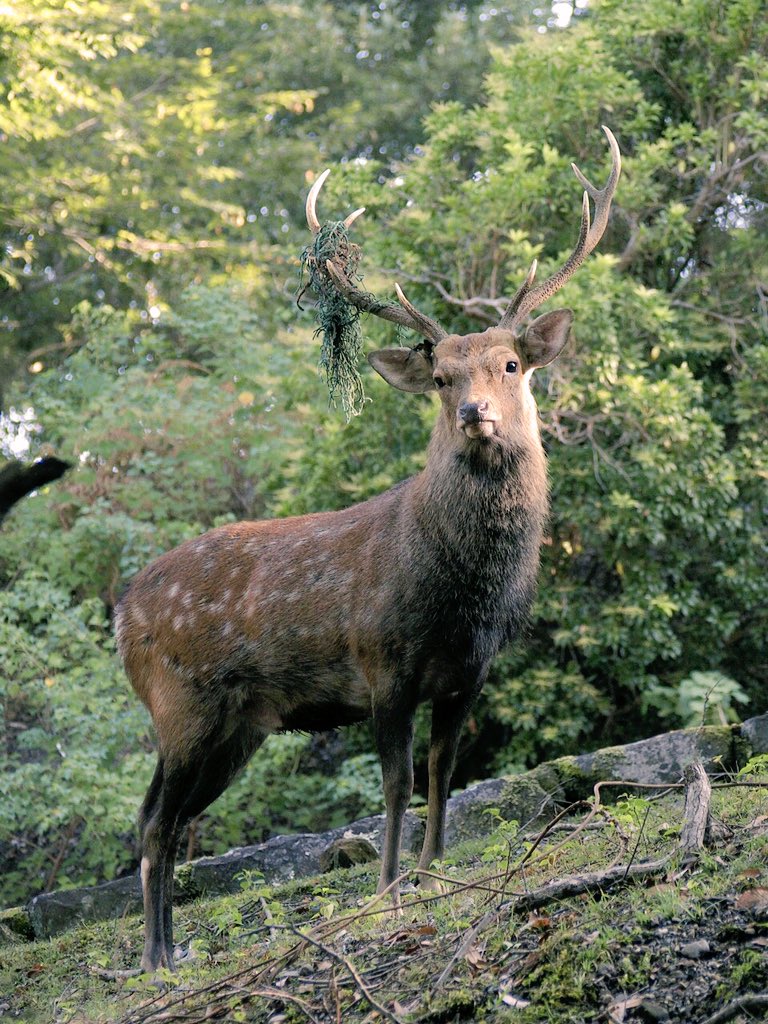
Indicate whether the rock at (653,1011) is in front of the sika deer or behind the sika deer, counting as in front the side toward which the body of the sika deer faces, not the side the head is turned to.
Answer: in front

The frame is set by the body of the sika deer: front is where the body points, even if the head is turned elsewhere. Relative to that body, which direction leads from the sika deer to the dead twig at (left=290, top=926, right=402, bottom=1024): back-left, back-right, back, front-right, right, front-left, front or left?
front-right

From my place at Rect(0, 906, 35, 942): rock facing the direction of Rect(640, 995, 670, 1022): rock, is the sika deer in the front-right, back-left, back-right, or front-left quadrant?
front-left

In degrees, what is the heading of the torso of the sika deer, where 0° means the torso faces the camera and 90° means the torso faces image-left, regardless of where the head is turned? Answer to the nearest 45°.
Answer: approximately 315°

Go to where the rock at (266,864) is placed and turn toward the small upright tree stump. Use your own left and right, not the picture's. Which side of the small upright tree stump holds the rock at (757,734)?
left
